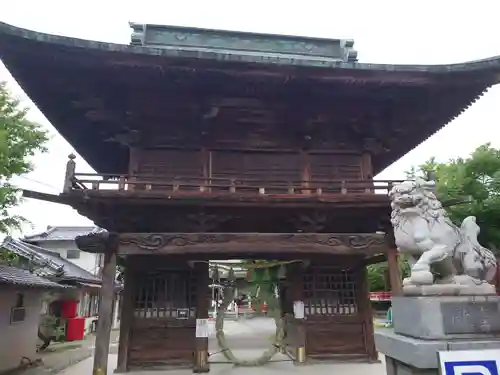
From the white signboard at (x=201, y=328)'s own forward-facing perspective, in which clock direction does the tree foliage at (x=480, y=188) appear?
The tree foliage is roughly at 8 o'clock from the white signboard.

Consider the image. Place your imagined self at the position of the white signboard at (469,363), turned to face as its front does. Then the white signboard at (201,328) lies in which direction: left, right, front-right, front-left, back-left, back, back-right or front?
back-right

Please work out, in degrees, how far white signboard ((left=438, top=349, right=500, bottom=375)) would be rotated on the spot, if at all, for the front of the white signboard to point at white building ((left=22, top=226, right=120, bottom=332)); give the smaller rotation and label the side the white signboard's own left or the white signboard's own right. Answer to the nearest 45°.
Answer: approximately 135° to the white signboard's own right

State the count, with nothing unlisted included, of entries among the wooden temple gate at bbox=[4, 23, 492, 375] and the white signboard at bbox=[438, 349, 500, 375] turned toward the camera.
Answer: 2

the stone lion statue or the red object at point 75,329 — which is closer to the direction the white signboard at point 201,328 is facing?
the stone lion statue

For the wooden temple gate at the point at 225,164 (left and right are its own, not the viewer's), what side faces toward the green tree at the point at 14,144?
right

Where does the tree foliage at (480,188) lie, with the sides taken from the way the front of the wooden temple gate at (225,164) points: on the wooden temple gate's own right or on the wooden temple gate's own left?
on the wooden temple gate's own left

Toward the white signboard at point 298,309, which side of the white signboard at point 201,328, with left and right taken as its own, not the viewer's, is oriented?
left

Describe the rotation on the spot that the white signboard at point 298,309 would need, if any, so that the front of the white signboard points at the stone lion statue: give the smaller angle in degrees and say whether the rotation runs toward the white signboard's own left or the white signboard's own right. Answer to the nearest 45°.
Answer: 0° — it already faces it

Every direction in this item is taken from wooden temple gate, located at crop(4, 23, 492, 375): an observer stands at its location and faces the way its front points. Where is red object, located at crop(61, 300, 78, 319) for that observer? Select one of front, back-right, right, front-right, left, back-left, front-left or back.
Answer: back-right

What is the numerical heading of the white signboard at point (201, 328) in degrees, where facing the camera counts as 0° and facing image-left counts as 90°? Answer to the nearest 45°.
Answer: approximately 0°

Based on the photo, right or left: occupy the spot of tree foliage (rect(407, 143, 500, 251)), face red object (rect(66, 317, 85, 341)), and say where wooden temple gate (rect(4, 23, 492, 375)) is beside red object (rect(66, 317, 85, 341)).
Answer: left

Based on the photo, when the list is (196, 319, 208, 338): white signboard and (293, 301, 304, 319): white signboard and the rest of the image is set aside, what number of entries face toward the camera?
2
